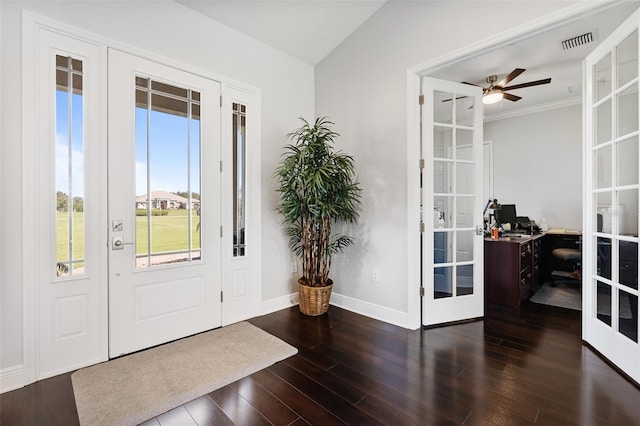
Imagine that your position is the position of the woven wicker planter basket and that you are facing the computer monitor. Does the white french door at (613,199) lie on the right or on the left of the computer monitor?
right

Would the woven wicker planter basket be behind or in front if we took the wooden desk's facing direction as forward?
behind

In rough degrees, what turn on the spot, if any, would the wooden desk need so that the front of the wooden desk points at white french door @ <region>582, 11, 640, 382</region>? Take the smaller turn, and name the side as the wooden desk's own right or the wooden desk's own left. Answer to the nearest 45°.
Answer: approximately 45° to the wooden desk's own right

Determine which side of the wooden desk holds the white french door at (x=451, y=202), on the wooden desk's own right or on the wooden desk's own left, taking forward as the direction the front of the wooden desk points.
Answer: on the wooden desk's own right

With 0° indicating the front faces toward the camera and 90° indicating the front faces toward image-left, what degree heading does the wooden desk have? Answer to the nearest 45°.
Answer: approximately 270°

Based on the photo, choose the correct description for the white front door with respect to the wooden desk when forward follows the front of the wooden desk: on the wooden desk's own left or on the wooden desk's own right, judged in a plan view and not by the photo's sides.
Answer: on the wooden desk's own right

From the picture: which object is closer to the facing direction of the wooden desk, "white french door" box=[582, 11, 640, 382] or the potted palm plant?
the white french door
